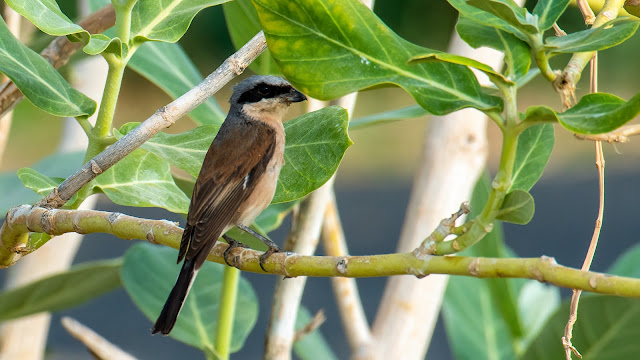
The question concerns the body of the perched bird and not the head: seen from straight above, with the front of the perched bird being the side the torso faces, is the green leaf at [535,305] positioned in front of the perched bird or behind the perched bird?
in front

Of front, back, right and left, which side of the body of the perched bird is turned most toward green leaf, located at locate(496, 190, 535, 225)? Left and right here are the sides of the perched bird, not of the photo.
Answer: front

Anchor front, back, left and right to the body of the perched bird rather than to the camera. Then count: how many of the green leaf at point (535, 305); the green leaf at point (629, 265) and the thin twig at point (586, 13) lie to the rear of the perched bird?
0

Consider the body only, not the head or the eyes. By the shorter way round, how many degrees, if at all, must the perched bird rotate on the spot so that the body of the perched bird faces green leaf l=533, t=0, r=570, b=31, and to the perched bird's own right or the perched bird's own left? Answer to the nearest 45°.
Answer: approximately 45° to the perched bird's own right

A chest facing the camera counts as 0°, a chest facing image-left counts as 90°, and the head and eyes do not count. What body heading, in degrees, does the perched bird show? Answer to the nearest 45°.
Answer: approximately 270°
